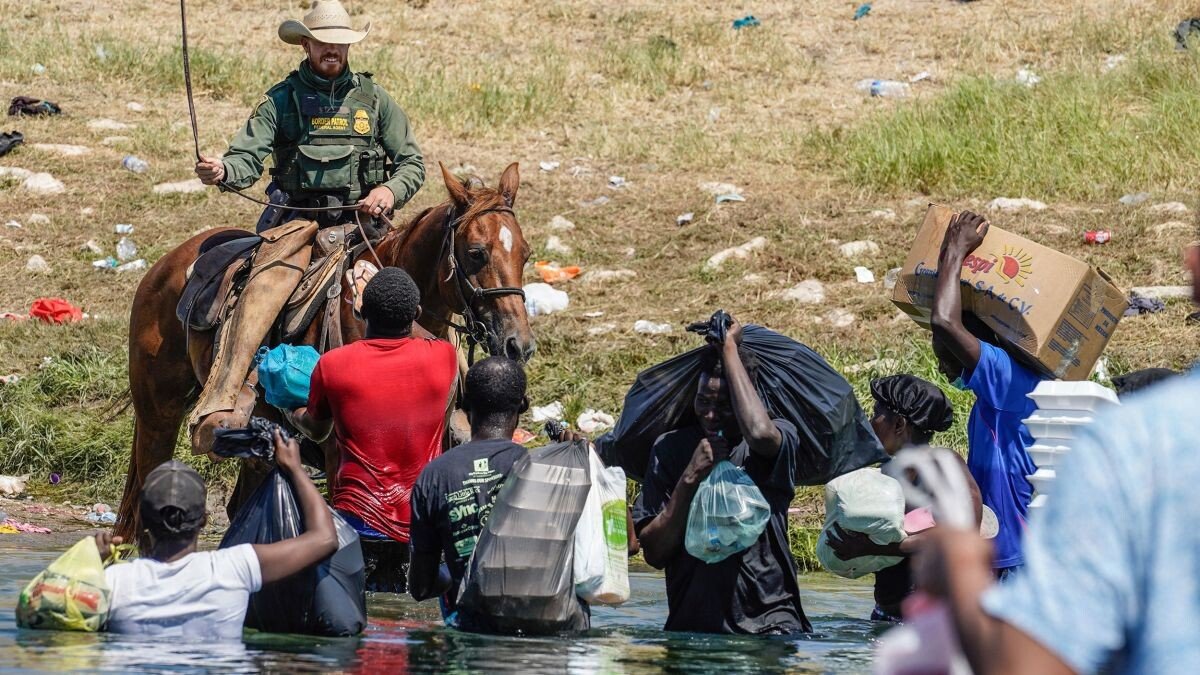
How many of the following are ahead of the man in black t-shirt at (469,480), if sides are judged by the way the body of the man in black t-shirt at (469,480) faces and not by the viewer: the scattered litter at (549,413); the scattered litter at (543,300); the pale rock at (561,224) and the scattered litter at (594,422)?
4

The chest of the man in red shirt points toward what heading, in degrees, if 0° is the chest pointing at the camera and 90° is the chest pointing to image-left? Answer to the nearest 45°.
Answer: approximately 180°

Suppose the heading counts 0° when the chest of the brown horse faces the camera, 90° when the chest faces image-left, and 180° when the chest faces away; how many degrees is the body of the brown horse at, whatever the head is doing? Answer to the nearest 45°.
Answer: approximately 315°

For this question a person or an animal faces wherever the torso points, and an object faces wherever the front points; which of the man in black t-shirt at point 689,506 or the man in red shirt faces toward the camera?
the man in black t-shirt

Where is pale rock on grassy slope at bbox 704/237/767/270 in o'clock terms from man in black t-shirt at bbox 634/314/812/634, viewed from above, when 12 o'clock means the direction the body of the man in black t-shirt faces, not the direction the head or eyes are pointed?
The pale rock on grassy slope is roughly at 6 o'clock from the man in black t-shirt.

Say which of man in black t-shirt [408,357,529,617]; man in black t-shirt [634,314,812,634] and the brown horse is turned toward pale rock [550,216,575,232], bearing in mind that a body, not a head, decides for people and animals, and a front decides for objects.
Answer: man in black t-shirt [408,357,529,617]

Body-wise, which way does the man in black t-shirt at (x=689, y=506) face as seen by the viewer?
toward the camera

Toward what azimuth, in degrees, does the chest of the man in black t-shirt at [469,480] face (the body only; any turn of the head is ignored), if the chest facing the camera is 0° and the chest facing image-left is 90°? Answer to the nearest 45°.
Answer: approximately 180°

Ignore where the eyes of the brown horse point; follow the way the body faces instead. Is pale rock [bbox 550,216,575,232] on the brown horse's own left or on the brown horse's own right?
on the brown horse's own left

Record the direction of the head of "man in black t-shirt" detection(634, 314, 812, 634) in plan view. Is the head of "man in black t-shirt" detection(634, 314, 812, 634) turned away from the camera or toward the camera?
toward the camera

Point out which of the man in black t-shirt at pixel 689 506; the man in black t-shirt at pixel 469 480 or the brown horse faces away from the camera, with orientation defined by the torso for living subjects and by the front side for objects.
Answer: the man in black t-shirt at pixel 469 480

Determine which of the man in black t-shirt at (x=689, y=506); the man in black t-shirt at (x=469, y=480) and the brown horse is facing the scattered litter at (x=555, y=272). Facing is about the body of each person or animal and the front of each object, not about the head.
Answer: the man in black t-shirt at (x=469, y=480)

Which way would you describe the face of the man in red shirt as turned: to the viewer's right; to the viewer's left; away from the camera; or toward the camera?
away from the camera

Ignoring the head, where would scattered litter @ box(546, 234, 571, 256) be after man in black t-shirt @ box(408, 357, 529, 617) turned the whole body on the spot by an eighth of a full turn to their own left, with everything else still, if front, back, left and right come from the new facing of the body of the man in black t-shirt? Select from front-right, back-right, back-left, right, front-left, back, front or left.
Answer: front-right

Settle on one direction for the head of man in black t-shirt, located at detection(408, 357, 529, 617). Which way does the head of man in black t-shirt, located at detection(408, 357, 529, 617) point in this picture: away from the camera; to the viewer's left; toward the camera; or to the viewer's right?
away from the camera

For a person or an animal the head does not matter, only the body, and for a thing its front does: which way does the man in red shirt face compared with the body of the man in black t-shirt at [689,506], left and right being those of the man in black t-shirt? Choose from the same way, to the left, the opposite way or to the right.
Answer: the opposite way
